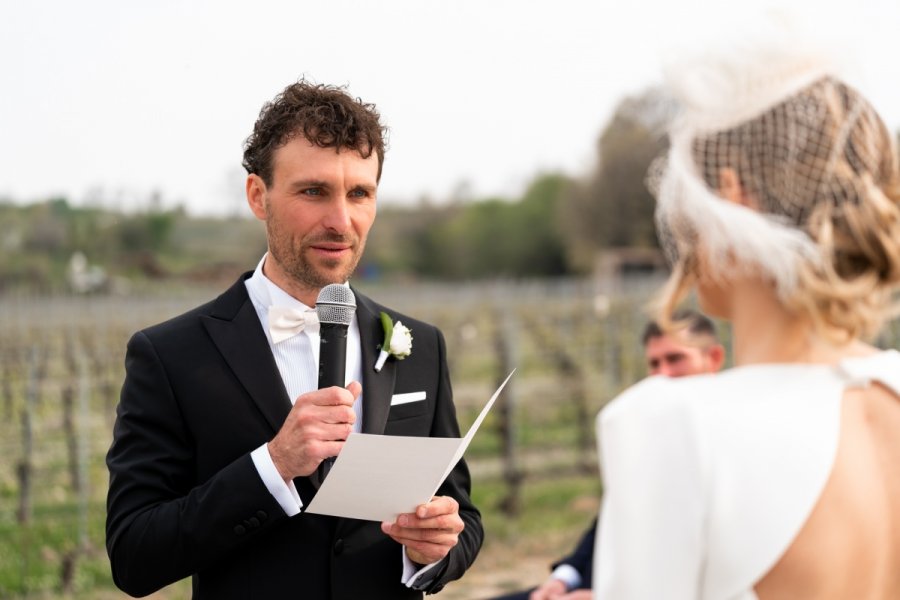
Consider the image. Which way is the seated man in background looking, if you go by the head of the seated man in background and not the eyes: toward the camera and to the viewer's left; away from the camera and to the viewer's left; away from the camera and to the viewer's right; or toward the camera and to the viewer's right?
toward the camera and to the viewer's left

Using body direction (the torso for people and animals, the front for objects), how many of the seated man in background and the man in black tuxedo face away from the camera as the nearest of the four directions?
0

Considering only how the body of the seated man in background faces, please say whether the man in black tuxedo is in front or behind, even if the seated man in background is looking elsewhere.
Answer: in front

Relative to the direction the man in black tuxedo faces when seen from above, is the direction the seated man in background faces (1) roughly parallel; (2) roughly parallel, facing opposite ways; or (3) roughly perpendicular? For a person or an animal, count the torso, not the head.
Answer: roughly perpendicular

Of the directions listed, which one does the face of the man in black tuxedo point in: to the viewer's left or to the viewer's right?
to the viewer's right

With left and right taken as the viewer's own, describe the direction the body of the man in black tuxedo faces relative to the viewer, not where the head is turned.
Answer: facing the viewer and to the right of the viewer

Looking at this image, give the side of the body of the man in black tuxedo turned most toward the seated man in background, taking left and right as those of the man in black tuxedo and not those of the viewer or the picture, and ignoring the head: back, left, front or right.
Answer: left

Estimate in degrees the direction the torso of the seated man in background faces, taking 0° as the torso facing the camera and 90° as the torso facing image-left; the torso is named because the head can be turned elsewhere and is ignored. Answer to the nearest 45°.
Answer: approximately 45°
